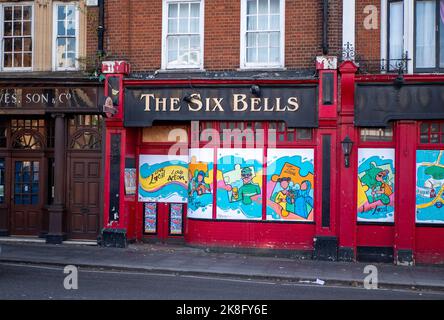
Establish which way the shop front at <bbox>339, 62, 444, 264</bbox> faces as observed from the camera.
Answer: facing the viewer

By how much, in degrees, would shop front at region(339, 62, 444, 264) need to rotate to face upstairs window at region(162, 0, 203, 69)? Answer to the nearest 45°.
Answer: approximately 90° to its right

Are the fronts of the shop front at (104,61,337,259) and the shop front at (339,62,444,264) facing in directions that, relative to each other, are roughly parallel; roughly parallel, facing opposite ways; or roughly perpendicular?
roughly parallel

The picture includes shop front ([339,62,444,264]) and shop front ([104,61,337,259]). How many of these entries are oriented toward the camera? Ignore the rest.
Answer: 2

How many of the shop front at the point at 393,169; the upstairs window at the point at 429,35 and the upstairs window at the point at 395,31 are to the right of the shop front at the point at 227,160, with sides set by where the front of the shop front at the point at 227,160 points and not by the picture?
0

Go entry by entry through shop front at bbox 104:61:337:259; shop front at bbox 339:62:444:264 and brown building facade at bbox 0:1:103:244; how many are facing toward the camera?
3

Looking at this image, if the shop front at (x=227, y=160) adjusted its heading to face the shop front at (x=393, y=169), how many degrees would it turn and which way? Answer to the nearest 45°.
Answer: approximately 90° to its left

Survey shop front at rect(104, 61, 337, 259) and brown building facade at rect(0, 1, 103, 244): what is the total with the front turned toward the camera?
2

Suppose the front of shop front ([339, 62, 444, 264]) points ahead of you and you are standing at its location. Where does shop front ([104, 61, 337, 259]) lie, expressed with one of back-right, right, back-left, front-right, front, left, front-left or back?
right

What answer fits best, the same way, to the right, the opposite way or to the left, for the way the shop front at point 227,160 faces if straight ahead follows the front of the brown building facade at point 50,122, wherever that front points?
the same way

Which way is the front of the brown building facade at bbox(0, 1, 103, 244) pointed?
toward the camera

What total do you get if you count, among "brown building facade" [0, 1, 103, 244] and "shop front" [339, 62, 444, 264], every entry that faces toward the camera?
2

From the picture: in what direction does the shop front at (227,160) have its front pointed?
toward the camera
